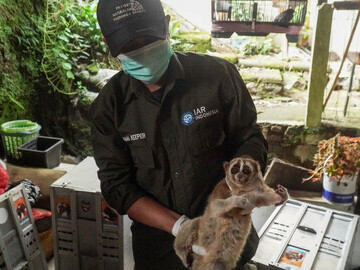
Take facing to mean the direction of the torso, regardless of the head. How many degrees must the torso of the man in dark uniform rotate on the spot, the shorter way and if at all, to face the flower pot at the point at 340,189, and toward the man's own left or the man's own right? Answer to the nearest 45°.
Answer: approximately 135° to the man's own left

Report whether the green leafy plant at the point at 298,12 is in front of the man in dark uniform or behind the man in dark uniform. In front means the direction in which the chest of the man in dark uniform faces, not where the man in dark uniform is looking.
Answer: behind

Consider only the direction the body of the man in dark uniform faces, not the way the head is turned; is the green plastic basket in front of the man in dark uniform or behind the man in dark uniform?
behind

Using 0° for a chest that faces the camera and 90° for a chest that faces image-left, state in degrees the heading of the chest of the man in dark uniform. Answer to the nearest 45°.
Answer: approximately 0°

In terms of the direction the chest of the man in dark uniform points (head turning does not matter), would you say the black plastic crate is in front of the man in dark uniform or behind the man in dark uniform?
behind

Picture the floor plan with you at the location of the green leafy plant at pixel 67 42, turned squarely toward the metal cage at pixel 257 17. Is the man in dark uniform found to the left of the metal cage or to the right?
right

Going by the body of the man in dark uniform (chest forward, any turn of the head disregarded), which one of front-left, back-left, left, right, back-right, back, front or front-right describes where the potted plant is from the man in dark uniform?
back-left
